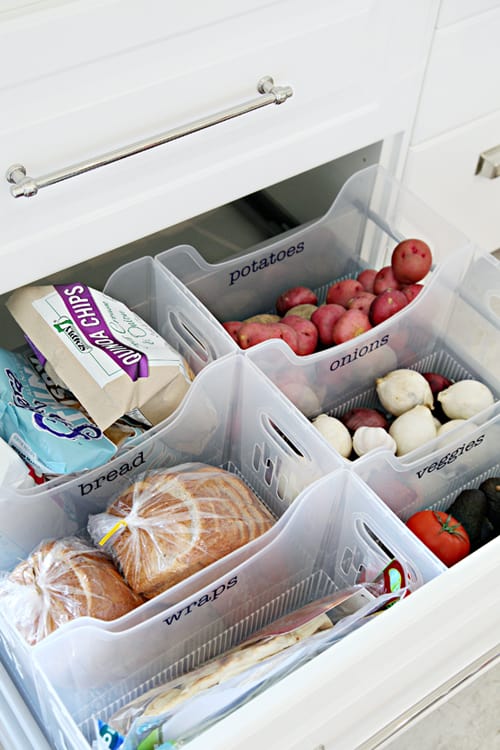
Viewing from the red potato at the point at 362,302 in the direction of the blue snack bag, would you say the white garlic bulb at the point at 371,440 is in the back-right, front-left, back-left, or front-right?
front-left

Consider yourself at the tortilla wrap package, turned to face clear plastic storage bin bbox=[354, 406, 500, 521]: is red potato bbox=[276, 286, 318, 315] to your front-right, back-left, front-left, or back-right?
front-left

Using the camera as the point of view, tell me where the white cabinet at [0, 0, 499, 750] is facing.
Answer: facing the viewer and to the right of the viewer
